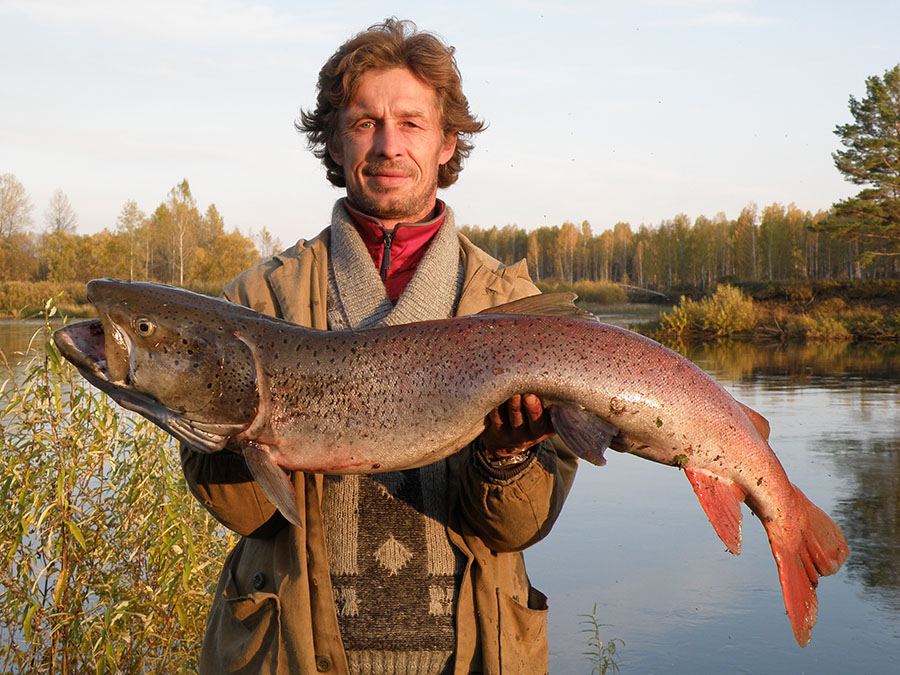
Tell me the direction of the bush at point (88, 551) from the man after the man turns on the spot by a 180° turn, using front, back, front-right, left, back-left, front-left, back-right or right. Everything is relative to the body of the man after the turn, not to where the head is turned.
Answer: front-left

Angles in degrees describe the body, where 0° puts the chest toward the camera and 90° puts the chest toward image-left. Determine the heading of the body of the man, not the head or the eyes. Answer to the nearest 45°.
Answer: approximately 0°

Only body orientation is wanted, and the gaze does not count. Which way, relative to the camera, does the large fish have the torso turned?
to the viewer's left

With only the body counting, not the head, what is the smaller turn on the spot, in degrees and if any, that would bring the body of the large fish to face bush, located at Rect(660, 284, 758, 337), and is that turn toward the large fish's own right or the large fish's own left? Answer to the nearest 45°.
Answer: approximately 90° to the large fish's own right

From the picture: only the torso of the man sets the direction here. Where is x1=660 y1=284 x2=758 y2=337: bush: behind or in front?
behind
